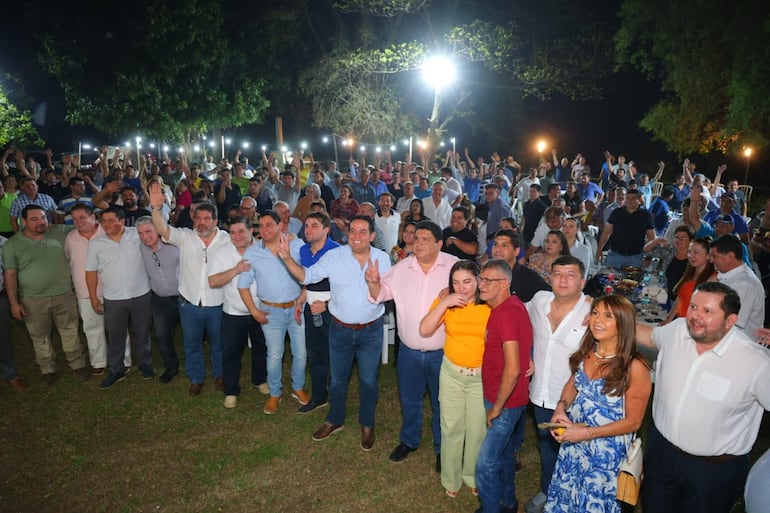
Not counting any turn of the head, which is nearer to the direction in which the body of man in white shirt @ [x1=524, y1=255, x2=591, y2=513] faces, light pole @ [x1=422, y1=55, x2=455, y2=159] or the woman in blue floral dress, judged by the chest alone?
the woman in blue floral dress

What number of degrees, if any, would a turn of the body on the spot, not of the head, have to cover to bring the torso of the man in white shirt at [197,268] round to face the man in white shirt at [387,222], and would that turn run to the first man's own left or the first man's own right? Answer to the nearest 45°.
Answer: approximately 135° to the first man's own left

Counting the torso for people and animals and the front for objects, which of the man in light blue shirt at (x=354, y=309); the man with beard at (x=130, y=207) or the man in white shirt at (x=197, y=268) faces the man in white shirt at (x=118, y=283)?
the man with beard

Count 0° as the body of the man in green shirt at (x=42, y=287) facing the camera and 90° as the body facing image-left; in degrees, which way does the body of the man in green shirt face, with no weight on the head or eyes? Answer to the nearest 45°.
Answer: approximately 0°

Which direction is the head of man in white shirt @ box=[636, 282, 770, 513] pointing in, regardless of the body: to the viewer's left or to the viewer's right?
to the viewer's left

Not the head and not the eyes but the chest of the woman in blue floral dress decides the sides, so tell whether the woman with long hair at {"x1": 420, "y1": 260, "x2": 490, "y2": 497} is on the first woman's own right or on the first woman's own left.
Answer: on the first woman's own right

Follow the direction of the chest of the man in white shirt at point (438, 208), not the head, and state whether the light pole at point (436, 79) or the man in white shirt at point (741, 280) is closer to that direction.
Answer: the man in white shirt
